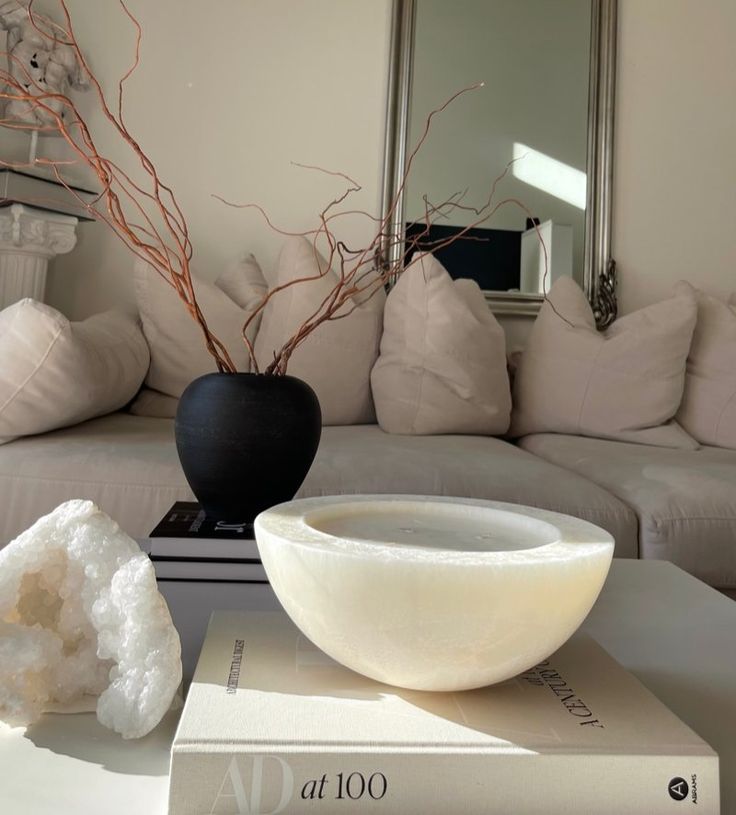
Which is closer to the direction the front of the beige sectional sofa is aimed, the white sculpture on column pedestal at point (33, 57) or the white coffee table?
the white coffee table

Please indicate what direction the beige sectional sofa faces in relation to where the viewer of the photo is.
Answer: facing the viewer

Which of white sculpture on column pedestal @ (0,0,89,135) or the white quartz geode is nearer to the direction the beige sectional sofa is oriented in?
the white quartz geode

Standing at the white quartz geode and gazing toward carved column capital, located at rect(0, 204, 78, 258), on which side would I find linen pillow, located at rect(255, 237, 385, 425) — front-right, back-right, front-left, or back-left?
front-right

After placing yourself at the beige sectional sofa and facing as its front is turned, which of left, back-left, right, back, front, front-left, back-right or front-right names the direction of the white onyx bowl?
front

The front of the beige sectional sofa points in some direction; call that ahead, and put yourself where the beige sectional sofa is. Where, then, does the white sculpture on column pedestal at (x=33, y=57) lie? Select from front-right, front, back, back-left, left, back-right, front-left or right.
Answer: back-right

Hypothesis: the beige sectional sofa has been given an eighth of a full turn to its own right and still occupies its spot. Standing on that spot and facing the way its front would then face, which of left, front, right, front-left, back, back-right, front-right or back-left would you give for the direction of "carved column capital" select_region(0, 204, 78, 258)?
right

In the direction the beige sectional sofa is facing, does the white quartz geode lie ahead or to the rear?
ahead
